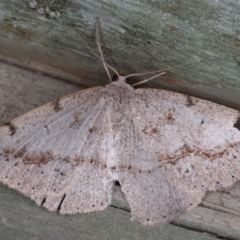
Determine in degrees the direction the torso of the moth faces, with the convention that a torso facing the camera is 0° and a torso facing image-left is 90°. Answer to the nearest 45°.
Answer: approximately 180°
